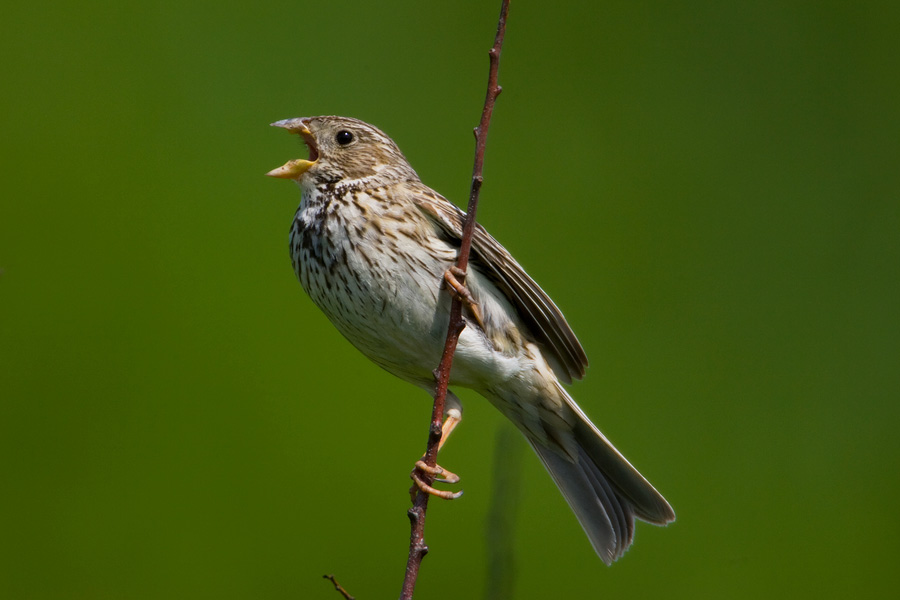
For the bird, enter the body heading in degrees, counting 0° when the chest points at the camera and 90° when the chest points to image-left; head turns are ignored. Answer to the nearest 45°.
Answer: approximately 90°
